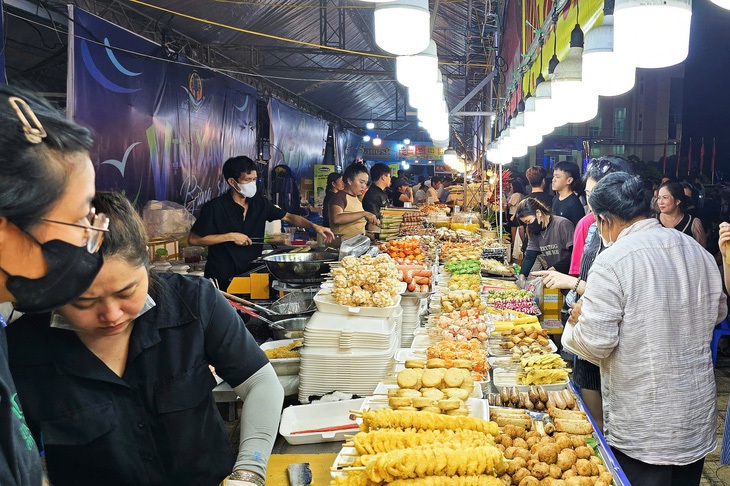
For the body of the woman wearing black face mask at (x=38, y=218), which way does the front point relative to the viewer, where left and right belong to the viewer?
facing to the right of the viewer

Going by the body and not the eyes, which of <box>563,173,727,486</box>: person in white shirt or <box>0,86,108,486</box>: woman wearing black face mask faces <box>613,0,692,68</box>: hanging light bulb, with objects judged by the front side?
the woman wearing black face mask

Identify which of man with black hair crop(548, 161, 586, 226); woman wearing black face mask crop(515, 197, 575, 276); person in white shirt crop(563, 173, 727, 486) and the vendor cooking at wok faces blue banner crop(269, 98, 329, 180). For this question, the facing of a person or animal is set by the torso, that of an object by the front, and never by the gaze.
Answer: the person in white shirt

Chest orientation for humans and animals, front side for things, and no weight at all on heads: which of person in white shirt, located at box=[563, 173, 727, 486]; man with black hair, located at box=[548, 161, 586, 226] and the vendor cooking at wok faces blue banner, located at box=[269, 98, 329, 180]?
the person in white shirt

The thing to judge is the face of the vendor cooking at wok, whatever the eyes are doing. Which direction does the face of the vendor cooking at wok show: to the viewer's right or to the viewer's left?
to the viewer's right

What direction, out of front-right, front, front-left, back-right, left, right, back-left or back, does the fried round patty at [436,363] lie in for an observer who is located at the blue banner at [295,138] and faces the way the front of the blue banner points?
front-right

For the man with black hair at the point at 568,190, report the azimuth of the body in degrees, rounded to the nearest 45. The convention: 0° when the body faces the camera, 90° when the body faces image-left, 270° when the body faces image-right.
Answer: approximately 45°

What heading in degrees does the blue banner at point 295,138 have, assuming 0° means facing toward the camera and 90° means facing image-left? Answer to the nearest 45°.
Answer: approximately 315°

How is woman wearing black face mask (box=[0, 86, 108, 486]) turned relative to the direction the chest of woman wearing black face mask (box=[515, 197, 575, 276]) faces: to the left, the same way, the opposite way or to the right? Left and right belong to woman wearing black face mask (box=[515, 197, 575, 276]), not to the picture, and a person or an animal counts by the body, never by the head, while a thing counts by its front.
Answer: the opposite way

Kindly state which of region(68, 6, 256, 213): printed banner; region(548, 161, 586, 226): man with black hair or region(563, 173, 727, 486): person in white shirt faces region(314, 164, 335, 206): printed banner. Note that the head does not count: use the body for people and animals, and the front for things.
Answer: the person in white shirt
